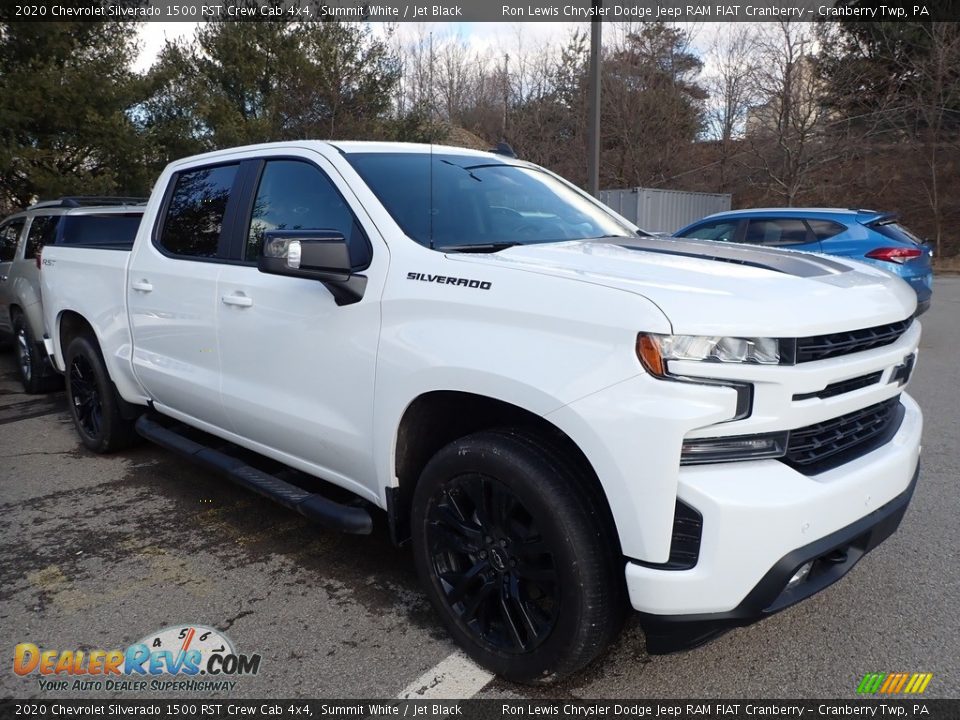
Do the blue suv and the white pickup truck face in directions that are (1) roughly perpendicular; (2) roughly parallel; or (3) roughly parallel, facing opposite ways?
roughly parallel, facing opposite ways

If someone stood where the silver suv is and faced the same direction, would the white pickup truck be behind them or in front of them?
behind

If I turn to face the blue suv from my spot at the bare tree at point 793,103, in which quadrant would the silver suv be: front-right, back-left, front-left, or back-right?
front-right

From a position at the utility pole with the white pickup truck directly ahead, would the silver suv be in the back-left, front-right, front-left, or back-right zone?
front-right

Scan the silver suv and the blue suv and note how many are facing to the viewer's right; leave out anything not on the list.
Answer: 0

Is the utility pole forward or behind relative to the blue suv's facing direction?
forward

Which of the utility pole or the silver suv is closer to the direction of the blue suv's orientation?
the utility pole

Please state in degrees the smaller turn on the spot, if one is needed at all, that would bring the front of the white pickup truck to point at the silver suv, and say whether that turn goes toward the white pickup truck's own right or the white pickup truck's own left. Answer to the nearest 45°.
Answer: approximately 180°

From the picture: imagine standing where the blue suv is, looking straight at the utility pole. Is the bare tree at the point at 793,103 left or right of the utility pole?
right

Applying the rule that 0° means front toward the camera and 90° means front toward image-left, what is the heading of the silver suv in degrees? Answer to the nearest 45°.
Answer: approximately 135°
